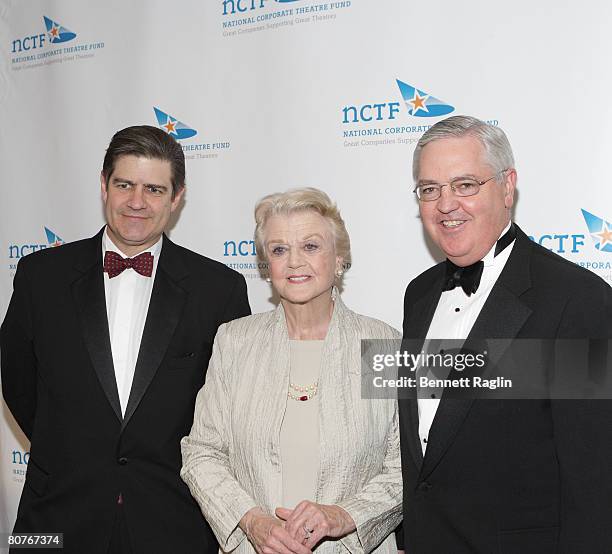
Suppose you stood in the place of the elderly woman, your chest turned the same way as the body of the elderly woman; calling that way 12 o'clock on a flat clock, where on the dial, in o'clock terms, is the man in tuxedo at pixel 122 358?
The man in tuxedo is roughly at 4 o'clock from the elderly woman.

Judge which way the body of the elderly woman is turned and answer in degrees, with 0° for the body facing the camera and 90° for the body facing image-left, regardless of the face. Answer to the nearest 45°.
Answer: approximately 0°

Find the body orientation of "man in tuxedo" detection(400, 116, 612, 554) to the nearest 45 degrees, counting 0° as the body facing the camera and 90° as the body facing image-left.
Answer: approximately 45°

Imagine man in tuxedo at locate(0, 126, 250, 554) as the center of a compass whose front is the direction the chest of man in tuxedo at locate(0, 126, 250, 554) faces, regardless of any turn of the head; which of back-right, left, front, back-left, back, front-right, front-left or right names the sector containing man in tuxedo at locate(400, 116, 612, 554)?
front-left

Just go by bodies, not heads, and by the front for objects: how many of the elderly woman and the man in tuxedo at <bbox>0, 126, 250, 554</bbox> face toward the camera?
2

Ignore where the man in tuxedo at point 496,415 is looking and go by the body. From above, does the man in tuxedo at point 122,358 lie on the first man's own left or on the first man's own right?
on the first man's own right
